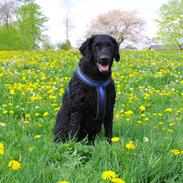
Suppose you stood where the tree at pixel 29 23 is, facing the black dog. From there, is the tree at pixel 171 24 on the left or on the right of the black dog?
left

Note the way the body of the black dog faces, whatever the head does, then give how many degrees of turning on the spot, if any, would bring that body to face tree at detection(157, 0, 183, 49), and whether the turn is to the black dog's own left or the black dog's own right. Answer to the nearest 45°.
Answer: approximately 135° to the black dog's own left

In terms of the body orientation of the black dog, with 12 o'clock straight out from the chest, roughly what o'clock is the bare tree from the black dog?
The bare tree is roughly at 7 o'clock from the black dog.

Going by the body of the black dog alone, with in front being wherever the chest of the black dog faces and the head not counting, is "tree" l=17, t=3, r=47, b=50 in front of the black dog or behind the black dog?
behind

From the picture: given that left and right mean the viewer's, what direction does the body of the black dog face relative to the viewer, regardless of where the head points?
facing the viewer and to the right of the viewer

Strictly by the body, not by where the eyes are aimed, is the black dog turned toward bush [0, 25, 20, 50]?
no
